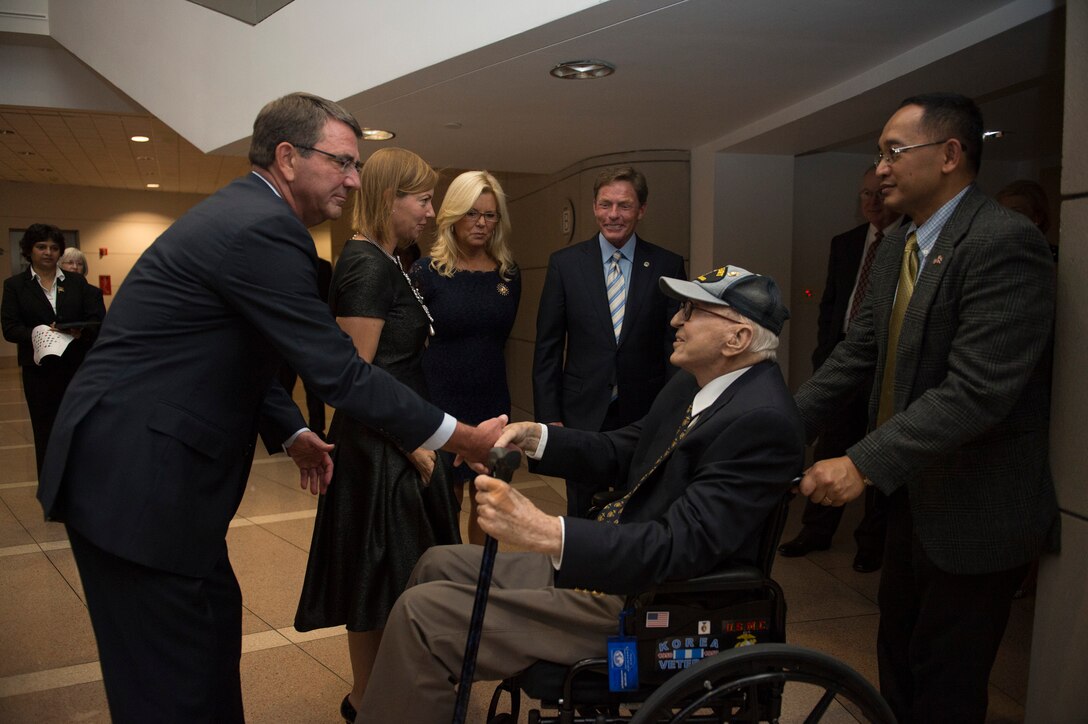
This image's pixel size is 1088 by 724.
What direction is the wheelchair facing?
to the viewer's left

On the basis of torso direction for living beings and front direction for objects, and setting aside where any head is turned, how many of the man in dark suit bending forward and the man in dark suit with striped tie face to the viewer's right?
1

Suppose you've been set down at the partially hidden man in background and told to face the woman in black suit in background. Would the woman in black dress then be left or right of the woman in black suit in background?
left

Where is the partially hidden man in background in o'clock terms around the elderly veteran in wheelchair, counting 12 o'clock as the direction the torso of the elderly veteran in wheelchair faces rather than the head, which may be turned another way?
The partially hidden man in background is roughly at 4 o'clock from the elderly veteran in wheelchair.

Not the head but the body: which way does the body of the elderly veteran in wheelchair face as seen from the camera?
to the viewer's left

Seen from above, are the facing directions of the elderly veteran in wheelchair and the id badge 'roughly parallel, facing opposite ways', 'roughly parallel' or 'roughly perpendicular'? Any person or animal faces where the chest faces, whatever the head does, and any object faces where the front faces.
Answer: roughly perpendicular

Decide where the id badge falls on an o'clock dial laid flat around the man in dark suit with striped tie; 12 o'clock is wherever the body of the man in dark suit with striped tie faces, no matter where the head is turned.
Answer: The id badge is roughly at 12 o'clock from the man in dark suit with striped tie.

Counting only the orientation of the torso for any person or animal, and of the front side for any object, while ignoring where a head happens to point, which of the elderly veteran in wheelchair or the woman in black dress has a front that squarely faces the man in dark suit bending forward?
the elderly veteran in wheelchair

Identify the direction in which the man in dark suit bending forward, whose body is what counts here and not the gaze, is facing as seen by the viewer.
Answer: to the viewer's right

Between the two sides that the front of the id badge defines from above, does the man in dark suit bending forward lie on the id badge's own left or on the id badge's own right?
on the id badge's own right

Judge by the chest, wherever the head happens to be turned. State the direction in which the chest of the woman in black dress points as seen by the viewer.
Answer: to the viewer's right
